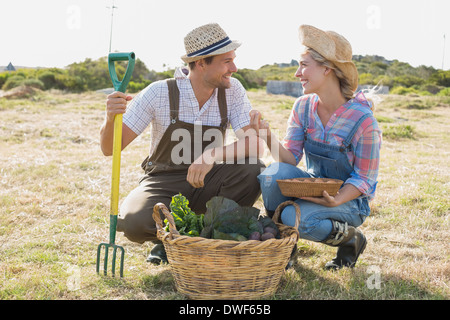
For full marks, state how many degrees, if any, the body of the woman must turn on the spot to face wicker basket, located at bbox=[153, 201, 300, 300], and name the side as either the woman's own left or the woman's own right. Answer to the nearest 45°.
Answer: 0° — they already face it

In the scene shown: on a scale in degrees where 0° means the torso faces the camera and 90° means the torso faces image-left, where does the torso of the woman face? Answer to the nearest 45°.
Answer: approximately 45°

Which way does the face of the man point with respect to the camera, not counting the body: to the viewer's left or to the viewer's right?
to the viewer's right

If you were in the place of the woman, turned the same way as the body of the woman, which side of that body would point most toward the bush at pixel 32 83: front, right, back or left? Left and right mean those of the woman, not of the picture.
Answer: right

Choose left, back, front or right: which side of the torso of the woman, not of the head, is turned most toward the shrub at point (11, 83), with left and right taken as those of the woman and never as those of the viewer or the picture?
right

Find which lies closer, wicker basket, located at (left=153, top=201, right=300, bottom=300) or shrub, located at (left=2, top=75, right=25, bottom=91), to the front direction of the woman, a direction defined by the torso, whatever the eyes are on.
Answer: the wicker basket

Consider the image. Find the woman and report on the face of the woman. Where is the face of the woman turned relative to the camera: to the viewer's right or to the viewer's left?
to the viewer's left

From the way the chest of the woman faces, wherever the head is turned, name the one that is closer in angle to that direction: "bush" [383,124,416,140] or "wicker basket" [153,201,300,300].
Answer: the wicker basket

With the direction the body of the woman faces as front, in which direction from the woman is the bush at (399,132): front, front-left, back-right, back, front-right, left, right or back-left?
back-right

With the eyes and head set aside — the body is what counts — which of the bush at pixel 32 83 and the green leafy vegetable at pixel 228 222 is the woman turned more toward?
the green leafy vegetable

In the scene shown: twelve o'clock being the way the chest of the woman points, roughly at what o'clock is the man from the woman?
The man is roughly at 2 o'clock from the woman.

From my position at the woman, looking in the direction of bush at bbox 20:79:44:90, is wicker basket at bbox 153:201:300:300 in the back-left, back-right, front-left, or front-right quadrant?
back-left
